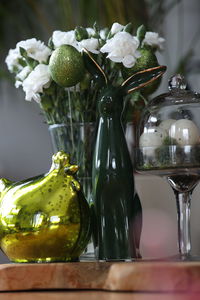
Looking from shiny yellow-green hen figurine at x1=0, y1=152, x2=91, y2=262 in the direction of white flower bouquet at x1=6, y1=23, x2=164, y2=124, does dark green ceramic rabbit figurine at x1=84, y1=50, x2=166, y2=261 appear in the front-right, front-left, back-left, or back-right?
front-right

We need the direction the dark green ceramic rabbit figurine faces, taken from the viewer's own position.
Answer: facing the viewer and to the left of the viewer
